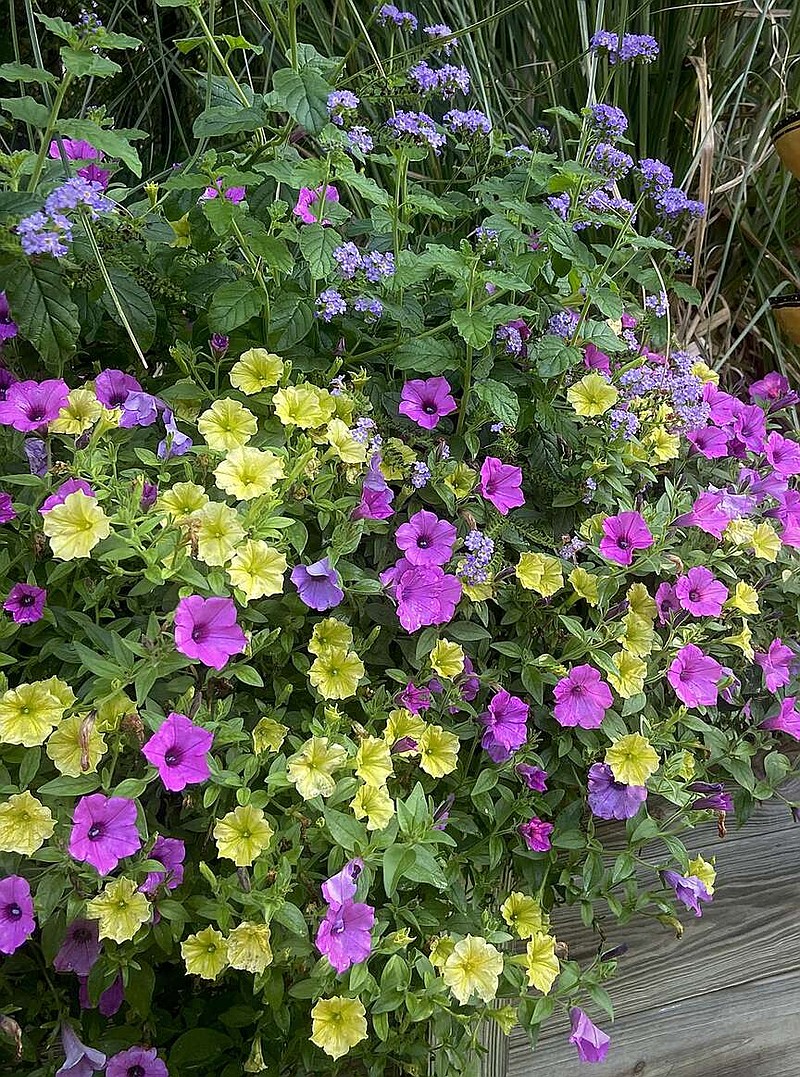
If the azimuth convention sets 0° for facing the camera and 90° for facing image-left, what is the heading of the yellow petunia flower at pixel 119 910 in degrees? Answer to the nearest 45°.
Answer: approximately 0°

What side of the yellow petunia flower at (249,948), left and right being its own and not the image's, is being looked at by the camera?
front

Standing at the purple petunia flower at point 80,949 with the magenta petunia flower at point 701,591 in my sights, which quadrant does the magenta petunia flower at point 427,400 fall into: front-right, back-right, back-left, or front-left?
front-left

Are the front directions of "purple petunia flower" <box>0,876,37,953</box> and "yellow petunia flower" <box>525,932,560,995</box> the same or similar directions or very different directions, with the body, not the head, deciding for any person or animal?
same or similar directions

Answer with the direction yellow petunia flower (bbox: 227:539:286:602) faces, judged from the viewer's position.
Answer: facing the viewer

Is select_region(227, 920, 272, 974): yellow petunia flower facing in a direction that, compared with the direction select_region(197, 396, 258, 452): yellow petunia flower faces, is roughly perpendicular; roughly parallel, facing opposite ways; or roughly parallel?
roughly parallel

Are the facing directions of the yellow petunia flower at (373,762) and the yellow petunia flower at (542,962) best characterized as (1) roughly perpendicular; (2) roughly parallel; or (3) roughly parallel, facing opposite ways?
roughly parallel

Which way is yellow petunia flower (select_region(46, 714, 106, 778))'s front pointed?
toward the camera
